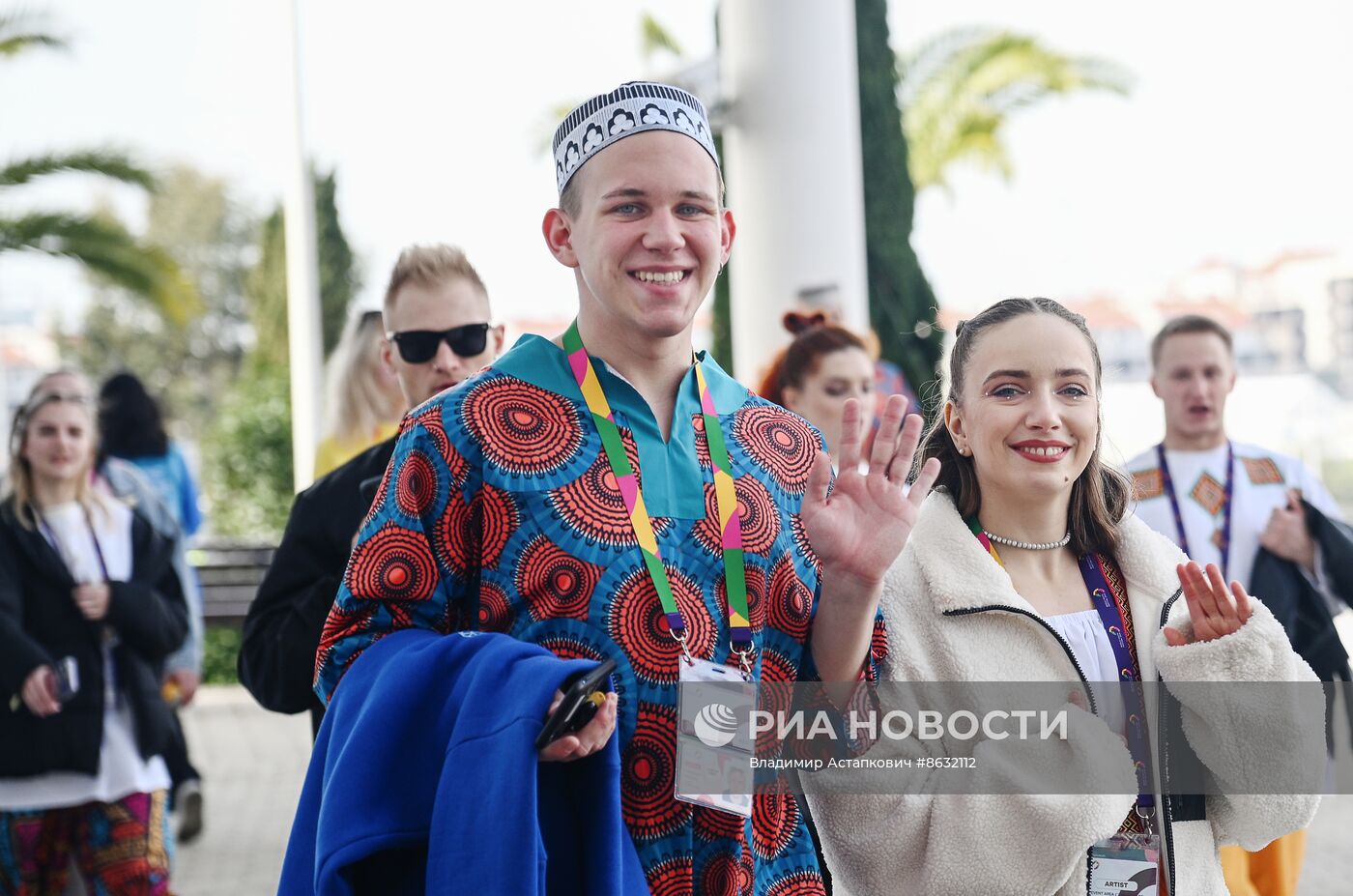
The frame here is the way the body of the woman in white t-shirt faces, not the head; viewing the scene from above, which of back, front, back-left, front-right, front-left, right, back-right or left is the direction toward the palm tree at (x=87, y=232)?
back

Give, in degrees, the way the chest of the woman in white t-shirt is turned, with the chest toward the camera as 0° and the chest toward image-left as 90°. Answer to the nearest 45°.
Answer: approximately 0°

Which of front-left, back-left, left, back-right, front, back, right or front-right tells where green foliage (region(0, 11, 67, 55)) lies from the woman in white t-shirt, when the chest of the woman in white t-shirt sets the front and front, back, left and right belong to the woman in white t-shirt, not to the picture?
back

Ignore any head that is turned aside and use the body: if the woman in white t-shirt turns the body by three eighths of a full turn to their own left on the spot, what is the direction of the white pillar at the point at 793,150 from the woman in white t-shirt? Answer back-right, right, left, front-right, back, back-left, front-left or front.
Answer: front

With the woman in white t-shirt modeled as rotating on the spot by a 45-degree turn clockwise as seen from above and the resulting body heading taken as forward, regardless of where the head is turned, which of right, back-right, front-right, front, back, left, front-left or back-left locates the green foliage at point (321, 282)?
back-right

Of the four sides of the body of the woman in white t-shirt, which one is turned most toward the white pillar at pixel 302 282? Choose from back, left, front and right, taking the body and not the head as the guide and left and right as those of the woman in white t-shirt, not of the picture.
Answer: back

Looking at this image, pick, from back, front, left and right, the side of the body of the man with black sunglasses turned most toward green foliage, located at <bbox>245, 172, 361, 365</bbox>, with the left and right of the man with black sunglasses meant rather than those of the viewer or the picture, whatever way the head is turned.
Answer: back

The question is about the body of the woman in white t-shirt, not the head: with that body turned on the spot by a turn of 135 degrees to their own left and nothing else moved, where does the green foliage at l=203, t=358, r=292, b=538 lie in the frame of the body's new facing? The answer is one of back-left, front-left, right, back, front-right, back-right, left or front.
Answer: front-left

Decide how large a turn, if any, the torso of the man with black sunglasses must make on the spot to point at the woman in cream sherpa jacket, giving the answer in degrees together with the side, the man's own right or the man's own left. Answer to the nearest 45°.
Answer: approximately 45° to the man's own left

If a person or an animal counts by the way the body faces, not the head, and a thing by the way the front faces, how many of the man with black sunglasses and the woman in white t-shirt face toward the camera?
2
